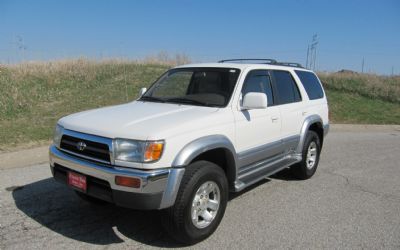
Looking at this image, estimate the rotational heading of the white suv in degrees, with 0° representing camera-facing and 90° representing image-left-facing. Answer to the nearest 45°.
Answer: approximately 45°
